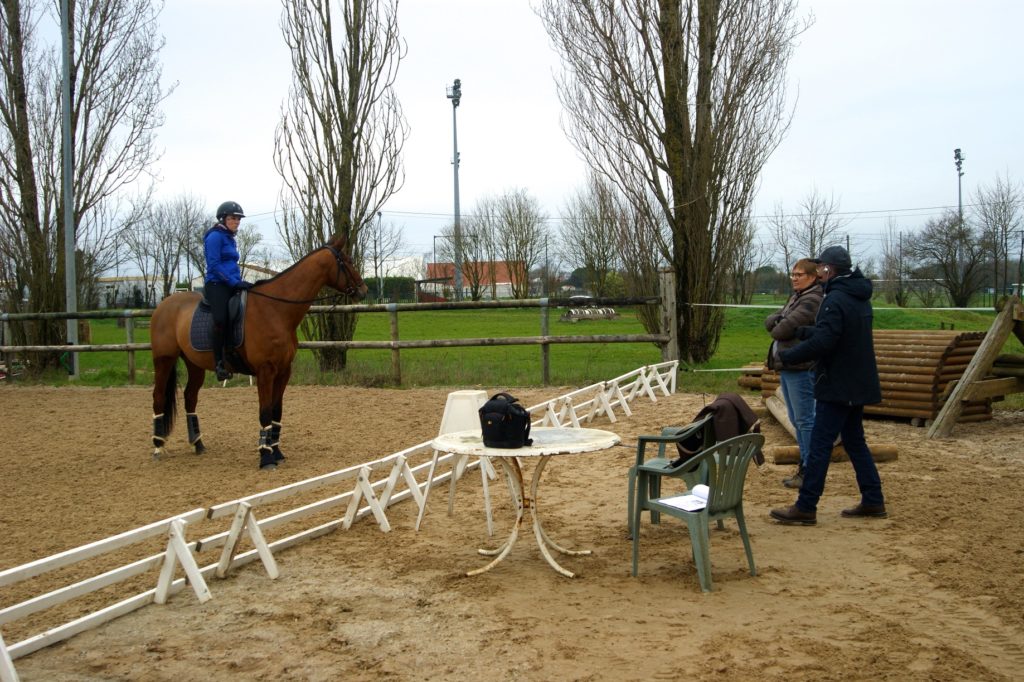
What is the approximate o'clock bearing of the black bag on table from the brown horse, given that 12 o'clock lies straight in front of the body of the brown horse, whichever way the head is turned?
The black bag on table is roughly at 1 o'clock from the brown horse.

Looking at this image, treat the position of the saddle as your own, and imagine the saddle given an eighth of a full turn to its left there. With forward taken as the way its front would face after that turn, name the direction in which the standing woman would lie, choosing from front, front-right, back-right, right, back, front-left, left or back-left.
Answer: right

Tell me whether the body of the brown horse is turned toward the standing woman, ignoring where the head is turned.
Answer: yes

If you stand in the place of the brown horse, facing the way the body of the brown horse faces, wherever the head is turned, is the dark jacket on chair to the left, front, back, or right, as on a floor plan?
front

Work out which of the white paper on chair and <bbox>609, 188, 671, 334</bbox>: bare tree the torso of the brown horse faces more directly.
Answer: the white paper on chair

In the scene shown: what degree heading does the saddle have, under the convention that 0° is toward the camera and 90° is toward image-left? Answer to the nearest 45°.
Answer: approximately 270°

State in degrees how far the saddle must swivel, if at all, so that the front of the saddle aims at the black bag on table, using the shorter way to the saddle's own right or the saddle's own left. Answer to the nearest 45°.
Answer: approximately 90° to the saddle's own right

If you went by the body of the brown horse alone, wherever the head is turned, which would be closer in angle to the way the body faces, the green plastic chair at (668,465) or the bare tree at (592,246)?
the green plastic chair

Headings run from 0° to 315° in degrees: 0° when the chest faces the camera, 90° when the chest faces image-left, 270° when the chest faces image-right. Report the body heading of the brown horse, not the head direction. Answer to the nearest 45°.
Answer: approximately 315°

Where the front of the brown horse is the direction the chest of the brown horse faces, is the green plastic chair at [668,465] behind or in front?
in front

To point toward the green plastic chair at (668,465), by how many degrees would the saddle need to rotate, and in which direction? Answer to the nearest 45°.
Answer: approximately 45° to its right
